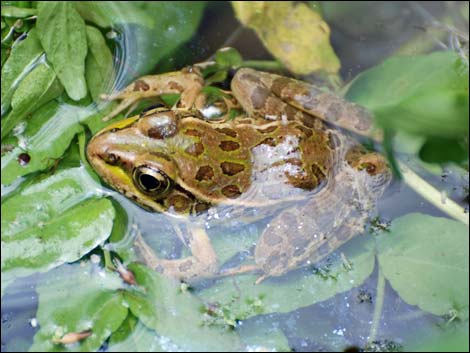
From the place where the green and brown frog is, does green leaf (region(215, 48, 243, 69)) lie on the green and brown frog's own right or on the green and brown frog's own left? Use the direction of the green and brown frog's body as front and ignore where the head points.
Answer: on the green and brown frog's own right

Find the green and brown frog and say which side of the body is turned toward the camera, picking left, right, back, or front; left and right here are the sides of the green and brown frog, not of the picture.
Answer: left

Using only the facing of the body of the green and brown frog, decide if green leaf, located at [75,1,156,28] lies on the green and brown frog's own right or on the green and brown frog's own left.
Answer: on the green and brown frog's own right

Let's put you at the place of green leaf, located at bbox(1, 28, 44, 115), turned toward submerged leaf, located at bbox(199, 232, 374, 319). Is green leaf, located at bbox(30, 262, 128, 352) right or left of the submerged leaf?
right

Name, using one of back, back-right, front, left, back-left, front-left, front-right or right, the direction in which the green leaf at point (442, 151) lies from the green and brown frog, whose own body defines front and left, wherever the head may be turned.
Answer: back
